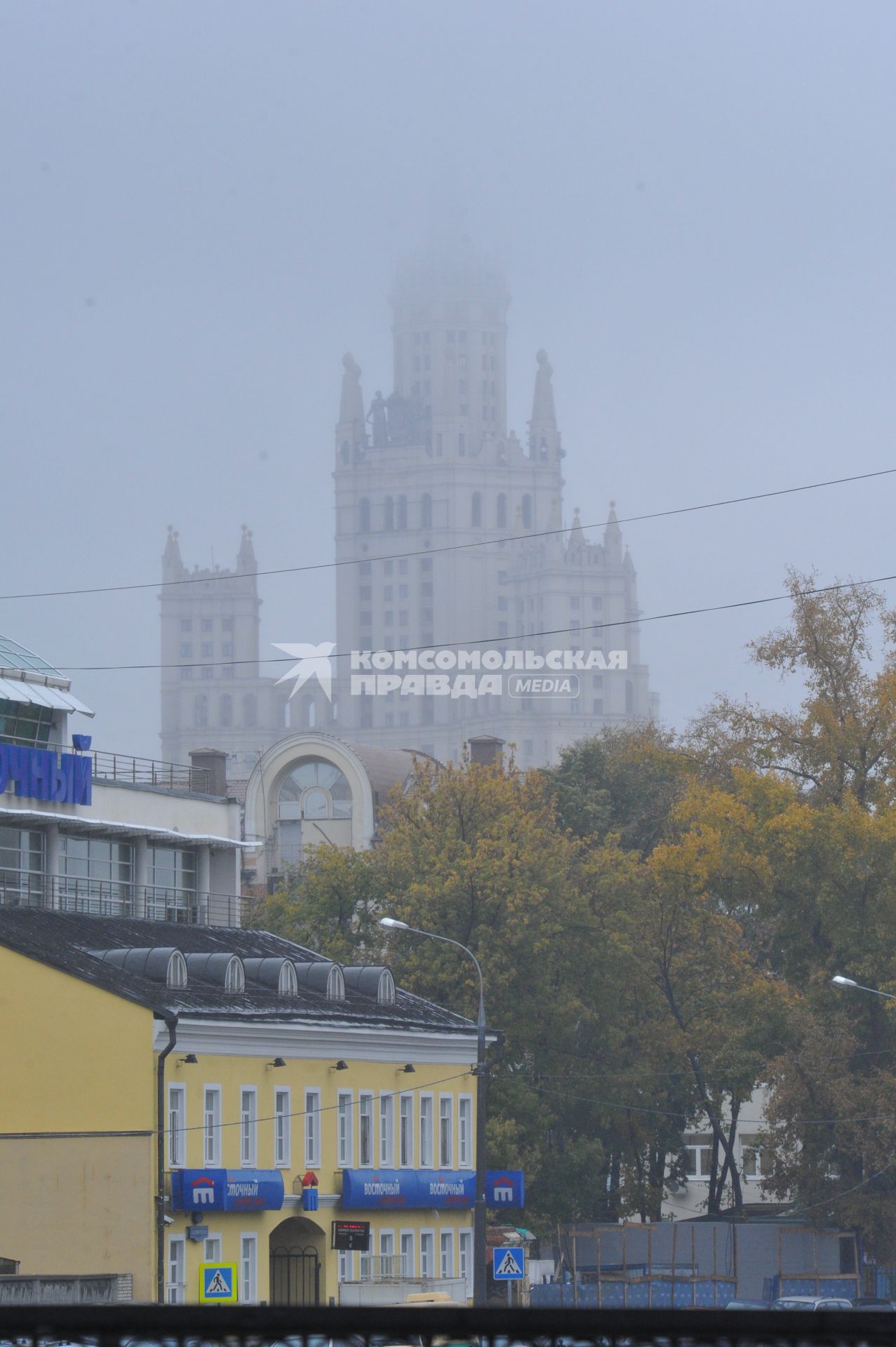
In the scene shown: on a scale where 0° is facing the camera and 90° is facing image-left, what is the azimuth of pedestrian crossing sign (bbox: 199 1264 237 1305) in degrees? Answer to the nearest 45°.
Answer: approximately 0°

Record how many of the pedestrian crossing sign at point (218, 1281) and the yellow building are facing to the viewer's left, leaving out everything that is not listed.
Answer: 0

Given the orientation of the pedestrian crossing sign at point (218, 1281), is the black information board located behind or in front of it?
behind

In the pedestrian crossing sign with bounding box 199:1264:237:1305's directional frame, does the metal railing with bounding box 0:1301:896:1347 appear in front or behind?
in front

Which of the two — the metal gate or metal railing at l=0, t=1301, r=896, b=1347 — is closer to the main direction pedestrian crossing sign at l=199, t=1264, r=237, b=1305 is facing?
the metal railing

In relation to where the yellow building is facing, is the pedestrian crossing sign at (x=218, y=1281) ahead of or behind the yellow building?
ahead

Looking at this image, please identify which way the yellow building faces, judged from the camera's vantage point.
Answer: facing the viewer and to the right of the viewer

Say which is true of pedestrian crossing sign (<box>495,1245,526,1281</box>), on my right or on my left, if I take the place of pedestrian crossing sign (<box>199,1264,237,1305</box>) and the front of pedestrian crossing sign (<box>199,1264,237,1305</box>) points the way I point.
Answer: on my left
